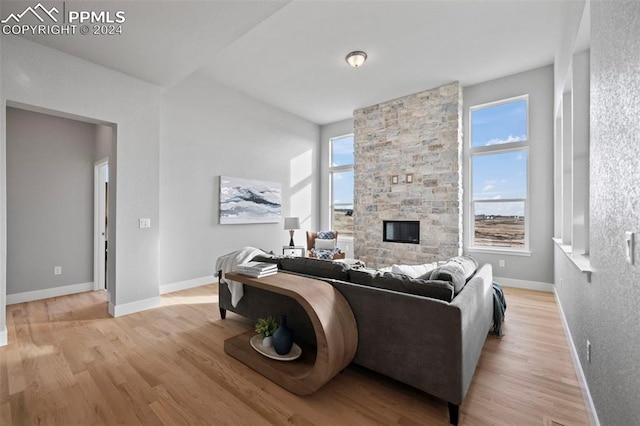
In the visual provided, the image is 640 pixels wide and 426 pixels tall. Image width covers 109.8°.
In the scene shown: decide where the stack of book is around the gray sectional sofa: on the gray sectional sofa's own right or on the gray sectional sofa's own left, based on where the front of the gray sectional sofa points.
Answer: on the gray sectional sofa's own left

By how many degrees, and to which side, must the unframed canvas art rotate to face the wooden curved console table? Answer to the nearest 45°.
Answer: approximately 45° to its right

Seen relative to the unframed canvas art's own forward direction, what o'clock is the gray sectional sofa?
The gray sectional sofa is roughly at 1 o'clock from the unframed canvas art.

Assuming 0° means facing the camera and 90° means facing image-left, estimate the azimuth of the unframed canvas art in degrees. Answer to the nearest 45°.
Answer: approximately 315°

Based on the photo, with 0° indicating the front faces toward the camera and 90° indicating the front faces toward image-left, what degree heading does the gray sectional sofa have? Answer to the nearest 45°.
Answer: approximately 225°

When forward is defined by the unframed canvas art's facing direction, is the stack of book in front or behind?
in front

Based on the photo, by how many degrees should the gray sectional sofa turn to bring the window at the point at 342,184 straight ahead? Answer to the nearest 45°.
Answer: approximately 45° to its left

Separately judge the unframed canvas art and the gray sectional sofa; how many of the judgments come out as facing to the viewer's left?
0

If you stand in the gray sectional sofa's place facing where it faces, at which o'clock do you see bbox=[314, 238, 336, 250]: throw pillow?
The throw pillow is roughly at 10 o'clock from the gray sectional sofa.

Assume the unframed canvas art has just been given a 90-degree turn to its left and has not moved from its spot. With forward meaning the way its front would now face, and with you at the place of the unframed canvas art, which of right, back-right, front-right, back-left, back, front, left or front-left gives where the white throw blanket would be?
back-right

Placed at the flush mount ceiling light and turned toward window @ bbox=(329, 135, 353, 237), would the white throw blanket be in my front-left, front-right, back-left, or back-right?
back-left

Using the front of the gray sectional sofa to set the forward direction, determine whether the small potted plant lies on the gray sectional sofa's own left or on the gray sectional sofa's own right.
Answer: on the gray sectional sofa's own left
